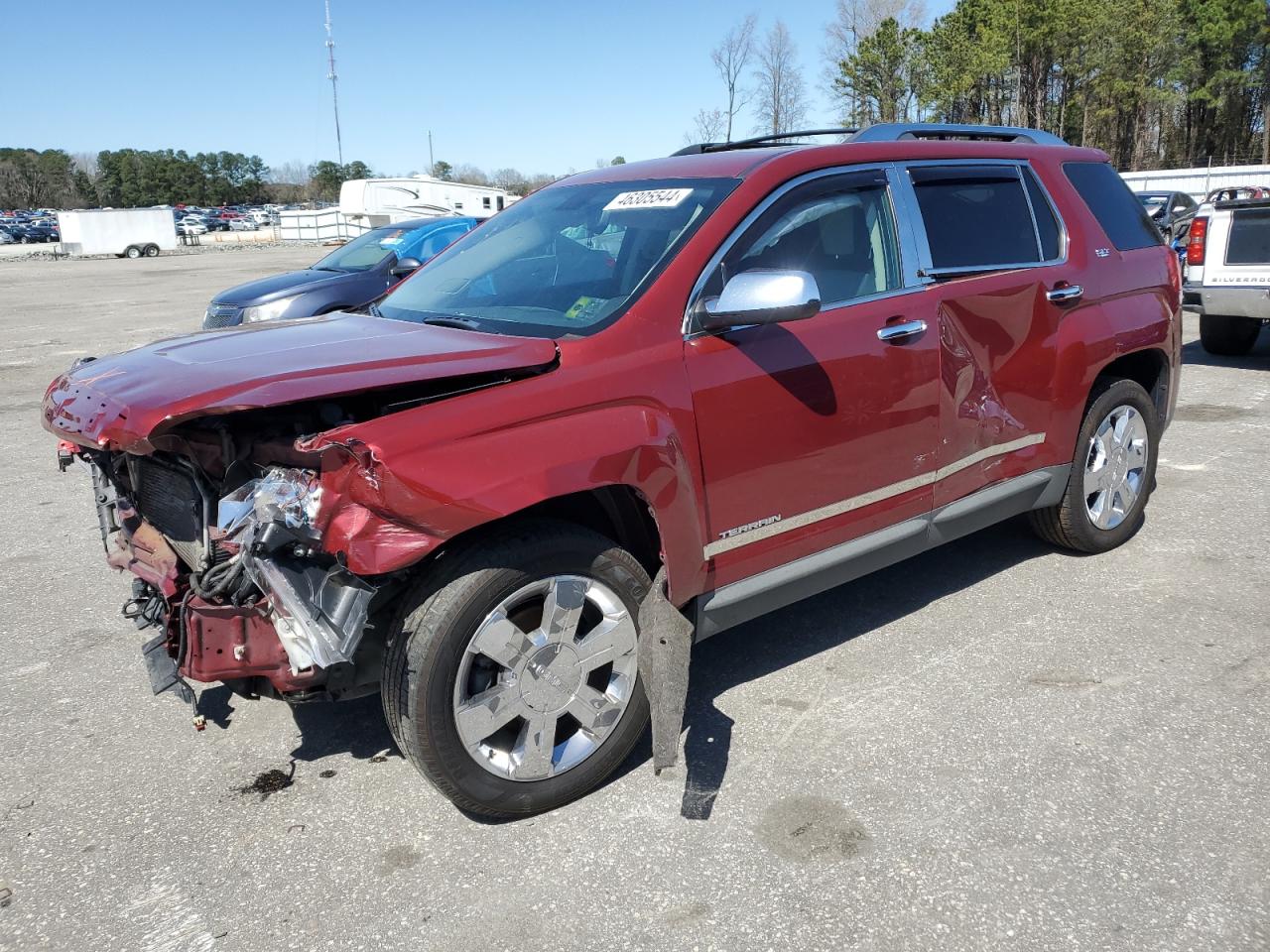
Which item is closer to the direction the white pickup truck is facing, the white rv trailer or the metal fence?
the metal fence

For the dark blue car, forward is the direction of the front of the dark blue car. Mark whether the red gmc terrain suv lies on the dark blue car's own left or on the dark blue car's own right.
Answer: on the dark blue car's own left

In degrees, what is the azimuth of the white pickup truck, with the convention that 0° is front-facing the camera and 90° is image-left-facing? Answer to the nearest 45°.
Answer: approximately 180°

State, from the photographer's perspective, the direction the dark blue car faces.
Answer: facing the viewer and to the left of the viewer

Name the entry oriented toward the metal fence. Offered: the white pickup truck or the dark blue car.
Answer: the white pickup truck

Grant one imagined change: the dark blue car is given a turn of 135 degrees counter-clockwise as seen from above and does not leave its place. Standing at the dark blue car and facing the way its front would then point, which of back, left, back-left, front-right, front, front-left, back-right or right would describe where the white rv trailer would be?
left

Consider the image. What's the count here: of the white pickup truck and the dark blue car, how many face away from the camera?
1

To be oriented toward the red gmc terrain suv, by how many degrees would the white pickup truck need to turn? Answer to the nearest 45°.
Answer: approximately 180°

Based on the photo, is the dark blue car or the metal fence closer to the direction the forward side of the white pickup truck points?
the metal fence

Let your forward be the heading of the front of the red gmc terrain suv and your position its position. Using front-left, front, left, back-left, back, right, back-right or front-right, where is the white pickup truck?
back

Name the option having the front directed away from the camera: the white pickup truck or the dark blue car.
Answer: the white pickup truck
